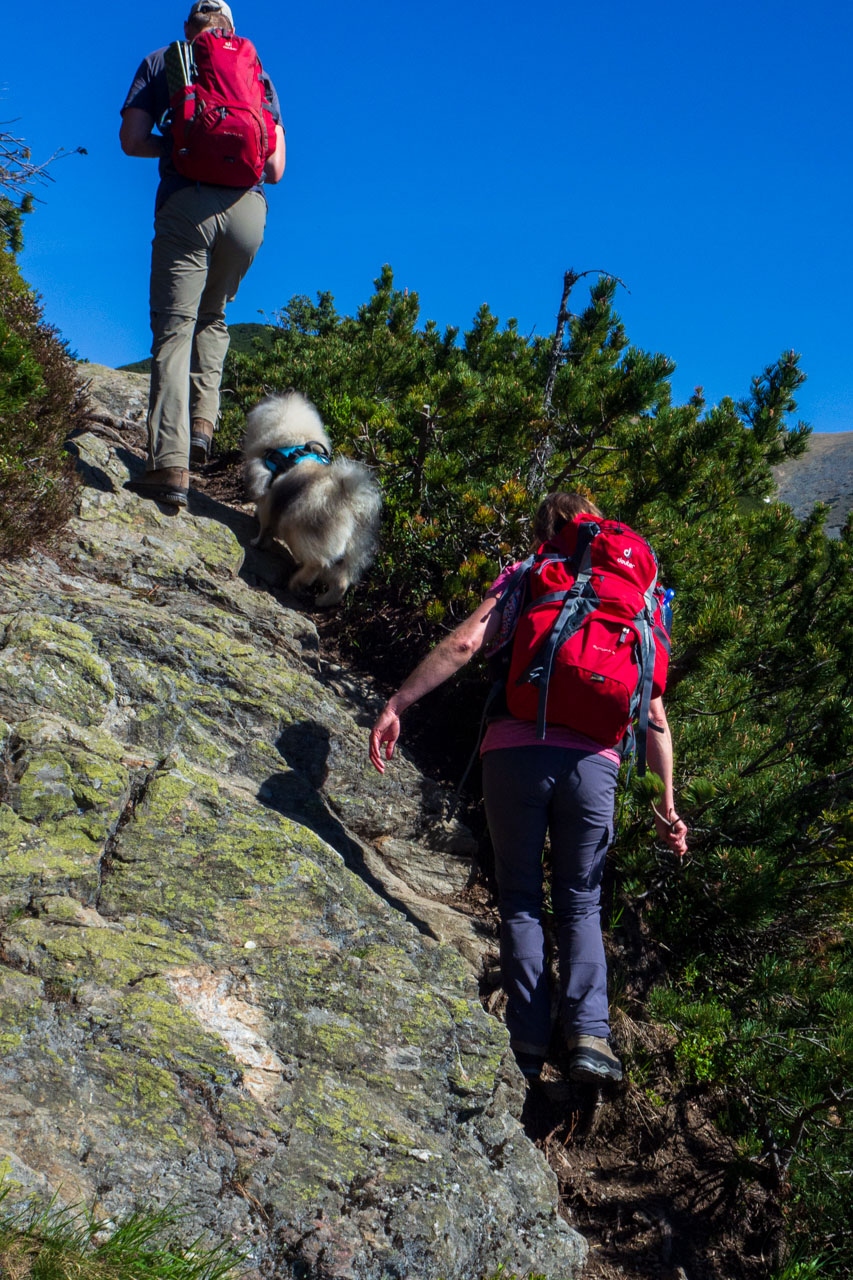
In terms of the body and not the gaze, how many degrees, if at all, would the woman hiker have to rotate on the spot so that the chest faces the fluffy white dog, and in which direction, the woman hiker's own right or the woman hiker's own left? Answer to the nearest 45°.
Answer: approximately 45° to the woman hiker's own left

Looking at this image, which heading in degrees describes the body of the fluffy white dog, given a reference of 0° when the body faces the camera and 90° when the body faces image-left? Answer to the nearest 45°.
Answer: approximately 135°

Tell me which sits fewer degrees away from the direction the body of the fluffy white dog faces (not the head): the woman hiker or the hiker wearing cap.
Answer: the hiker wearing cap

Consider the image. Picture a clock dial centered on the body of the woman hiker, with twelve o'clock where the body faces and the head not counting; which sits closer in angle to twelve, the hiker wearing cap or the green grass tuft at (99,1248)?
the hiker wearing cap

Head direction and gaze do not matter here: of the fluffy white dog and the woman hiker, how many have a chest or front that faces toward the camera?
0

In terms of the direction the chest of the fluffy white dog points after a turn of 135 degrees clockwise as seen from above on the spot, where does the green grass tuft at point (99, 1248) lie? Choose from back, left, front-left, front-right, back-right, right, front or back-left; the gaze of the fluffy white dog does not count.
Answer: right

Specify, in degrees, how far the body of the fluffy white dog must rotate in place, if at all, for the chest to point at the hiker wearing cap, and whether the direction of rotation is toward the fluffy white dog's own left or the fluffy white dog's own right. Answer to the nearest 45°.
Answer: approximately 45° to the fluffy white dog's own left

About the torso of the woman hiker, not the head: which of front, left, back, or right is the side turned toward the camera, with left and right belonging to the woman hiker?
back

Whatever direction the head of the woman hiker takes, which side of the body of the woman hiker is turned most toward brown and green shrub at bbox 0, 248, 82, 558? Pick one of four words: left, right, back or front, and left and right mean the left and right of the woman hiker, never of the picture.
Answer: left
